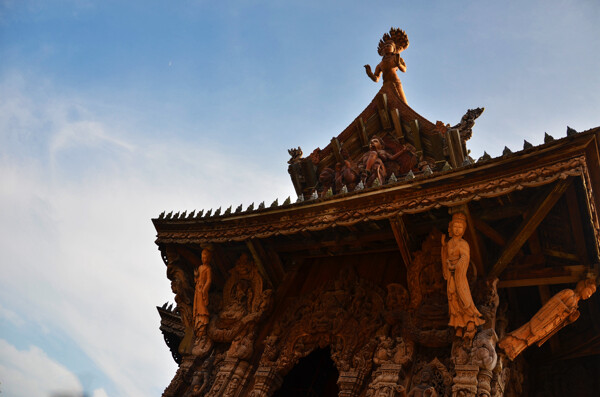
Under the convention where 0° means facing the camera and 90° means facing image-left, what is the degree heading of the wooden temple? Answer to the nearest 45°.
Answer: approximately 45°
